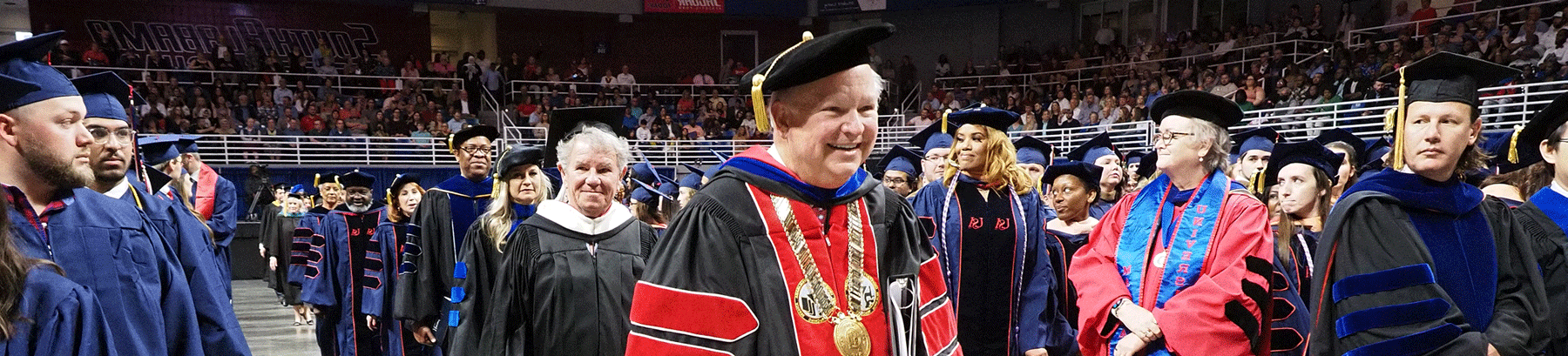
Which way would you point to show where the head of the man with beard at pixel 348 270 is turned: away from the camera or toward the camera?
toward the camera

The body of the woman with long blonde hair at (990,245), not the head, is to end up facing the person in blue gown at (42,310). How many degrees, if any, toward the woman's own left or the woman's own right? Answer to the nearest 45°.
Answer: approximately 45° to the woman's own right

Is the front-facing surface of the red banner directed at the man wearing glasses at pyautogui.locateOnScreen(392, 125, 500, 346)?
yes

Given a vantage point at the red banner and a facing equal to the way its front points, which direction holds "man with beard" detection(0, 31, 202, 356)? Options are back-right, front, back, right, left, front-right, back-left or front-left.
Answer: front

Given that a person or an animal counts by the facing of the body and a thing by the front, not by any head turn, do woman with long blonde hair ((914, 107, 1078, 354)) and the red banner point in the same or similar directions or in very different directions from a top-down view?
same or similar directions

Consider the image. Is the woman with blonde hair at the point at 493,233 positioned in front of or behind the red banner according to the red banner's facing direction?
in front

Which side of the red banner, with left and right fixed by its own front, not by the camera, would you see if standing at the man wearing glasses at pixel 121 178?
front

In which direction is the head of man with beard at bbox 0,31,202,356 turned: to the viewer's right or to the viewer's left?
to the viewer's right

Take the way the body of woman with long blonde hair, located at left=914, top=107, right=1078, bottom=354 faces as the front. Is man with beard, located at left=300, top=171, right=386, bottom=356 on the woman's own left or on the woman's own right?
on the woman's own right

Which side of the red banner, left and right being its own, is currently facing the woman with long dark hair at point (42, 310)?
front

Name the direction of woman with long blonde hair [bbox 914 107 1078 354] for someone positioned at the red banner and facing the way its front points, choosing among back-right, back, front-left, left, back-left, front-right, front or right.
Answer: front

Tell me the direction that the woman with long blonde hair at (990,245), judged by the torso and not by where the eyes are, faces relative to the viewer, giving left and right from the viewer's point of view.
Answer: facing the viewer

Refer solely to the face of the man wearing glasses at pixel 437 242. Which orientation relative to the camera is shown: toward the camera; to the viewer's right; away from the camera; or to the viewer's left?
toward the camera

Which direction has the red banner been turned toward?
toward the camera

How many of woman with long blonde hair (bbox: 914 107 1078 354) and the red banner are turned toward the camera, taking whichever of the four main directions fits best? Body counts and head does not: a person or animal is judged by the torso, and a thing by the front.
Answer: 2
